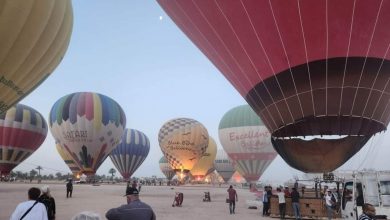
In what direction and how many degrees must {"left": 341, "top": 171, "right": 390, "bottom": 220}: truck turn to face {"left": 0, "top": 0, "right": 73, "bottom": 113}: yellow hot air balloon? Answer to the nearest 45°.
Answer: approximately 45° to its right

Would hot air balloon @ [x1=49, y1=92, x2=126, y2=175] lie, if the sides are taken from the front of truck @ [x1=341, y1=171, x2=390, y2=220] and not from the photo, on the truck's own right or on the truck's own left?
on the truck's own right

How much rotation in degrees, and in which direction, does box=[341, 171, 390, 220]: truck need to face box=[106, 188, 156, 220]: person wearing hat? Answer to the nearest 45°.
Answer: approximately 45° to its left

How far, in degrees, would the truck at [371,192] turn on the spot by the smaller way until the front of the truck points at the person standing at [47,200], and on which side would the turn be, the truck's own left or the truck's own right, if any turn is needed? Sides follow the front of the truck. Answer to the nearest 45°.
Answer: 0° — it already faces them

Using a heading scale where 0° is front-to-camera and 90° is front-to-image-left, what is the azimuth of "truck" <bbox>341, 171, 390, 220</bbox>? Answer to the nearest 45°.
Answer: approximately 45°
